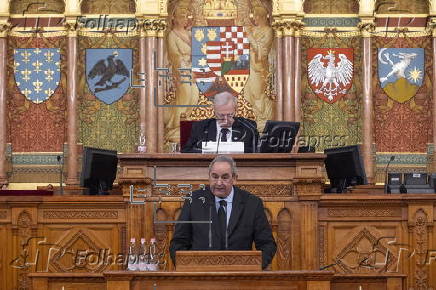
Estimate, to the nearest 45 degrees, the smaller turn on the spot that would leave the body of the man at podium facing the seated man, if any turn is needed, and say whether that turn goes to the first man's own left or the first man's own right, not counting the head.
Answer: approximately 180°

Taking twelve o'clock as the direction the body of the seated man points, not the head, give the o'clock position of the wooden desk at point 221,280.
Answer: The wooden desk is roughly at 12 o'clock from the seated man.

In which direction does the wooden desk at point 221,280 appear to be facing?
toward the camera

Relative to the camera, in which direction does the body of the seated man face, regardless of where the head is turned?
toward the camera

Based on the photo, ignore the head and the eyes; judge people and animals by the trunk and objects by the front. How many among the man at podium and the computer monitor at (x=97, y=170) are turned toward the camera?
1

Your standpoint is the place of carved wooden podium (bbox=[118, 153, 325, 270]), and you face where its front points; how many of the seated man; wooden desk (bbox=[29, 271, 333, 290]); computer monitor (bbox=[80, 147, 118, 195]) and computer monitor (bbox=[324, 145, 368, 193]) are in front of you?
1

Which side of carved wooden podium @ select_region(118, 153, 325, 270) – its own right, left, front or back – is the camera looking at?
front

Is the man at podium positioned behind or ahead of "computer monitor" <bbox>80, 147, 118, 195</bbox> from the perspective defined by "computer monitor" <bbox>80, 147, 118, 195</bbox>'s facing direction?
behind

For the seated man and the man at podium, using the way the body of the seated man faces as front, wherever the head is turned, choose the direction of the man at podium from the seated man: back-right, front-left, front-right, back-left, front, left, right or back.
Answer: front
